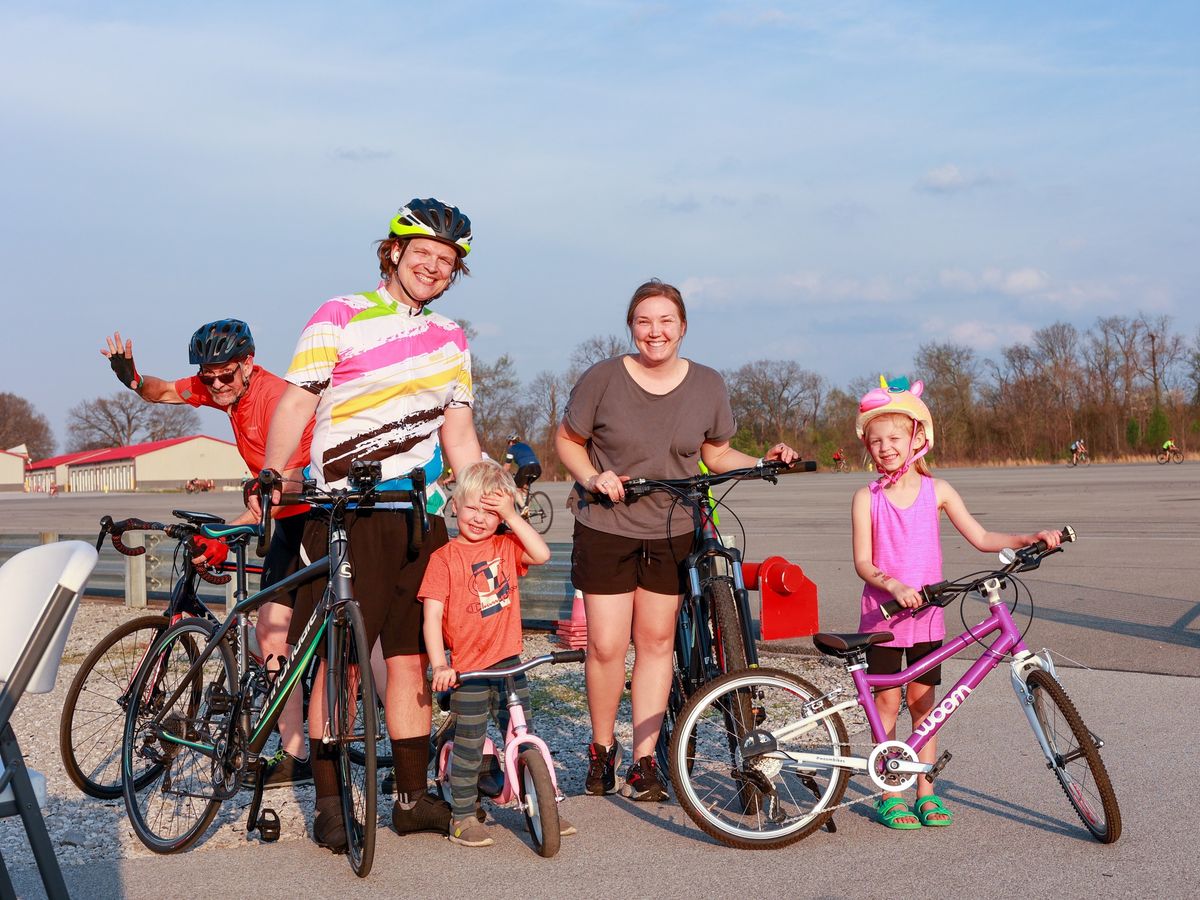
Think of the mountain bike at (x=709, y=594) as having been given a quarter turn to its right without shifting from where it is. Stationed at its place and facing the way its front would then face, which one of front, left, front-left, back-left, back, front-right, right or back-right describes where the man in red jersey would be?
front

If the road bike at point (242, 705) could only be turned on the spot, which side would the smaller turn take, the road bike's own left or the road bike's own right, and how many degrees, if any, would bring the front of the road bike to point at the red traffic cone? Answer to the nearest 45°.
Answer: approximately 90° to the road bike's own left

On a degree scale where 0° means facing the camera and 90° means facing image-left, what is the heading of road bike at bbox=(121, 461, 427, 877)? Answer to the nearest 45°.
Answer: approximately 315°

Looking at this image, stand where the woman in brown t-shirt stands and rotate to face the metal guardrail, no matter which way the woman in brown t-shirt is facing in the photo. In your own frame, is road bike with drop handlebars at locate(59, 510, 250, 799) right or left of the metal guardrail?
left

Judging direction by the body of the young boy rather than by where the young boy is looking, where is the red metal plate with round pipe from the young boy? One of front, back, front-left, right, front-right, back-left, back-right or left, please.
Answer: back-left

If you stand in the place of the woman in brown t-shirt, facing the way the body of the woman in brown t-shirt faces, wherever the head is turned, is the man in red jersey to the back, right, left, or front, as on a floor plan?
right

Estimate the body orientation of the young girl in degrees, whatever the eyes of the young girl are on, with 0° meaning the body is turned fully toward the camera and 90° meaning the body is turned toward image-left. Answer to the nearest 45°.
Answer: approximately 0°

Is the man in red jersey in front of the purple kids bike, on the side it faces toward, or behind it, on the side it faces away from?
behind

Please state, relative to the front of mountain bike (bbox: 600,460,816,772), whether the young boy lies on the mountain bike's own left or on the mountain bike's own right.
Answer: on the mountain bike's own right

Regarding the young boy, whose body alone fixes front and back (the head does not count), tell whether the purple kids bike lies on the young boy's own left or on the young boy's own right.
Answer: on the young boy's own left

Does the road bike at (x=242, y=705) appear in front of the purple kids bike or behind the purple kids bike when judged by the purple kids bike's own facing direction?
behind

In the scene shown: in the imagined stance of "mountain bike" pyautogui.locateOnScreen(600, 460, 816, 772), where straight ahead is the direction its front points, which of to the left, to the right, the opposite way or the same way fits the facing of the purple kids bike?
to the left

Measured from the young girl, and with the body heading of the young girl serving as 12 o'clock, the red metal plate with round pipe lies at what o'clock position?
The red metal plate with round pipe is roughly at 5 o'clock from the young girl.

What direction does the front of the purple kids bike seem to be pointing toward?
to the viewer's right
